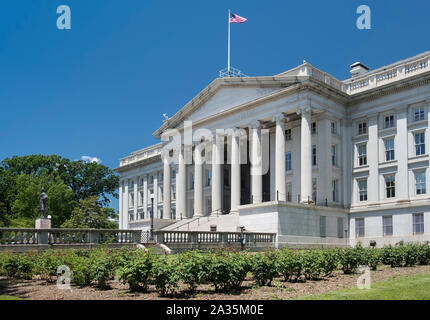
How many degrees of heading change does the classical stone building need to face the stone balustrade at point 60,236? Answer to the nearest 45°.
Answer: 0° — it already faces it

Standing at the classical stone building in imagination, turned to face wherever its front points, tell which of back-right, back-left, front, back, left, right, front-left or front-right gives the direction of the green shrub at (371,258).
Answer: front-left

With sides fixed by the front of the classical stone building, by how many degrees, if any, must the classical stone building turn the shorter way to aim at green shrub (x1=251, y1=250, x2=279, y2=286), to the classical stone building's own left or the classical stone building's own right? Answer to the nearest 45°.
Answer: approximately 45° to the classical stone building's own left

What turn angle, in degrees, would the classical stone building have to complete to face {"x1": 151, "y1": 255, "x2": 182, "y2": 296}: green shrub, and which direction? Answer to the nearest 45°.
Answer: approximately 45° to its left

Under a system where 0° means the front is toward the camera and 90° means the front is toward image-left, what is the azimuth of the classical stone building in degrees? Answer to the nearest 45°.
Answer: approximately 45°

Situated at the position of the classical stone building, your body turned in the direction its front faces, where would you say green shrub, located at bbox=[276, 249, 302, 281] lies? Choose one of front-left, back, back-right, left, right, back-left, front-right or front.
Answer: front-left
